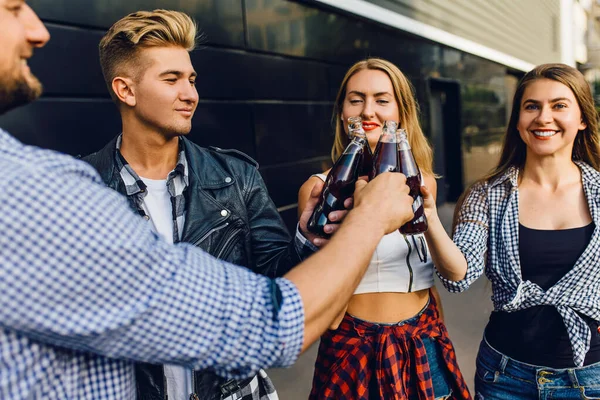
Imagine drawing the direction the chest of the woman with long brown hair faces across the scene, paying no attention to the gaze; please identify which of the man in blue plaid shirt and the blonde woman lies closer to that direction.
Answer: the man in blue plaid shirt

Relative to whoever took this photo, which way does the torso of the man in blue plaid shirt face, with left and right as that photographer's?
facing to the right of the viewer

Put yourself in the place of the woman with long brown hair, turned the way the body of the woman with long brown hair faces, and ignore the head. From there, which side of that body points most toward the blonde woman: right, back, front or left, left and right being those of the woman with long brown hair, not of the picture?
right

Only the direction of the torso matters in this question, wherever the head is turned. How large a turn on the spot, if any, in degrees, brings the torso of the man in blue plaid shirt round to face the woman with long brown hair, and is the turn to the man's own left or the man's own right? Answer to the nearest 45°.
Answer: approximately 45° to the man's own left

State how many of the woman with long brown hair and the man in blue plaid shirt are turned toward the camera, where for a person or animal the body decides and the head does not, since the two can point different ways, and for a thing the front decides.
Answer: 1

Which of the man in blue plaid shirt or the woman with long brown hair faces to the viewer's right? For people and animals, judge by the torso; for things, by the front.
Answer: the man in blue plaid shirt

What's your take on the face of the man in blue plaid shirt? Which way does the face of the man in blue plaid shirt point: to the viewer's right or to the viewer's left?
to the viewer's right

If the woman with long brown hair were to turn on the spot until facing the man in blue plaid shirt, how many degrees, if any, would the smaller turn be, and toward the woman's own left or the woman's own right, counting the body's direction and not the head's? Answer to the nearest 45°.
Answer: approximately 45° to the woman's own right

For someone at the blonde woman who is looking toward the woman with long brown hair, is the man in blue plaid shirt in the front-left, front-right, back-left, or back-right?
back-right

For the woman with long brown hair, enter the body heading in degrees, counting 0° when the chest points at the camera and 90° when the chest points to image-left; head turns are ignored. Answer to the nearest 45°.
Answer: approximately 0°

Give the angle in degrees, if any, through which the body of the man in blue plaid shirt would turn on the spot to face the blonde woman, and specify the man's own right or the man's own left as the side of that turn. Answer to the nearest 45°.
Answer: approximately 45° to the man's own left
